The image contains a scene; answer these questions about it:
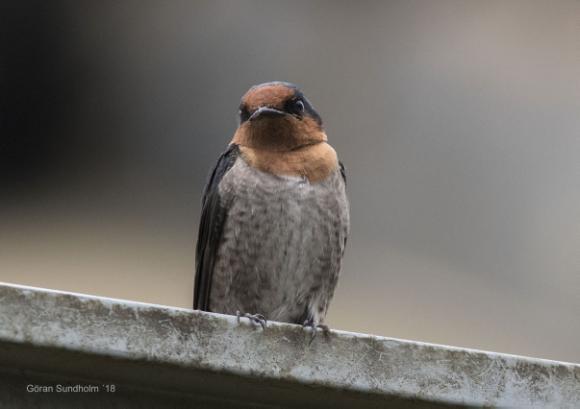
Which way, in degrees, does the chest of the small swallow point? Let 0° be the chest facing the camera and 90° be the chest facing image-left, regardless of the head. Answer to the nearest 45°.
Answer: approximately 0°
